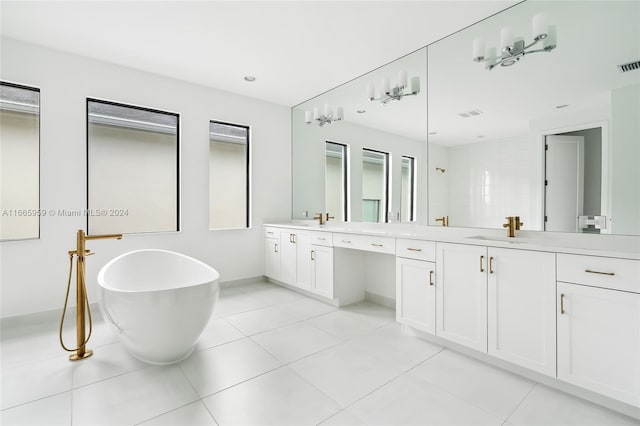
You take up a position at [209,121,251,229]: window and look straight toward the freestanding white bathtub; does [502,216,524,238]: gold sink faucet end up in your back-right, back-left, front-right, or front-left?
front-left

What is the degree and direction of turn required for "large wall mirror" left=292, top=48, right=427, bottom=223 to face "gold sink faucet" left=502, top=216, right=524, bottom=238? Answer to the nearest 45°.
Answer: approximately 90° to its left

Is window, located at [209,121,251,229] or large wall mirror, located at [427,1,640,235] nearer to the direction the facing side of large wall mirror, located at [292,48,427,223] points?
the window

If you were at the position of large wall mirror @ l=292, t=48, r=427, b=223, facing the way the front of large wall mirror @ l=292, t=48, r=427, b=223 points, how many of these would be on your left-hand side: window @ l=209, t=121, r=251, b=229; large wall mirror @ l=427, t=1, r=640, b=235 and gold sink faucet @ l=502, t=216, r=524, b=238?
2

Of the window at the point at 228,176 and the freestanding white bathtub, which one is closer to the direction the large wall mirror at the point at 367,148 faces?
the freestanding white bathtub

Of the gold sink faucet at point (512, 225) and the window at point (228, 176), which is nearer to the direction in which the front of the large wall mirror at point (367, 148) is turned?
the window

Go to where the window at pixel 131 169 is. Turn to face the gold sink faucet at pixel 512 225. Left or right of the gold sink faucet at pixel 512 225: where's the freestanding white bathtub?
right

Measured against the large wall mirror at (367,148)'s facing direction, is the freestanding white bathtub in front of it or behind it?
in front

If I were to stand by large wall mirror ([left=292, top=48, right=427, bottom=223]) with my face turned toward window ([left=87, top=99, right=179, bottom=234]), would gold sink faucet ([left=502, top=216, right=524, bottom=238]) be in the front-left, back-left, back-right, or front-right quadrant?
back-left

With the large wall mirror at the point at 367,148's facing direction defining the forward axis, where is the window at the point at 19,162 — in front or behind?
in front

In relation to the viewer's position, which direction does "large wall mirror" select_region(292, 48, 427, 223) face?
facing the viewer and to the left of the viewer

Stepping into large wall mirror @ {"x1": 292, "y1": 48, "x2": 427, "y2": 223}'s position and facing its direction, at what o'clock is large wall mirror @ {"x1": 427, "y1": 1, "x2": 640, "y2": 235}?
large wall mirror @ {"x1": 427, "y1": 1, "x2": 640, "y2": 235} is roughly at 9 o'clock from large wall mirror @ {"x1": 292, "y1": 48, "x2": 427, "y2": 223}.

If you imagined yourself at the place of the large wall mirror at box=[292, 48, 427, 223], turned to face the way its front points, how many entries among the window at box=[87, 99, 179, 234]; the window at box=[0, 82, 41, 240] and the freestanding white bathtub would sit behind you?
0
